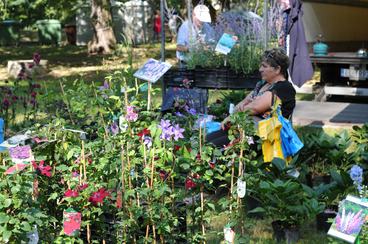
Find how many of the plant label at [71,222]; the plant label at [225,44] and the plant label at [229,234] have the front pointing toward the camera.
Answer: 3

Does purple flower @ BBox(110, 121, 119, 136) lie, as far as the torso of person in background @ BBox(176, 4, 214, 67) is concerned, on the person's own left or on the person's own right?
on the person's own right

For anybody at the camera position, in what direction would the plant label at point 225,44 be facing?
facing the viewer

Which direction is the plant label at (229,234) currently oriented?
toward the camera

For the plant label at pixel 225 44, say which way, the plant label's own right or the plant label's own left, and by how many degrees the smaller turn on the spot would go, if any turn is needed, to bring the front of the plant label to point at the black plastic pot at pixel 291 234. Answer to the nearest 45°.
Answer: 0° — it already faces it

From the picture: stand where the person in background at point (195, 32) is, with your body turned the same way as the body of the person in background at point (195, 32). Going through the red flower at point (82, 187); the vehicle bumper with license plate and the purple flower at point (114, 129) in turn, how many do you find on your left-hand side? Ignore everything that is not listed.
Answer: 1

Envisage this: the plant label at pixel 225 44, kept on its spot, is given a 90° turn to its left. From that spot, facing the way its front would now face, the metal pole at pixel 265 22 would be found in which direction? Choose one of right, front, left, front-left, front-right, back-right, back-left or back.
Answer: front-left

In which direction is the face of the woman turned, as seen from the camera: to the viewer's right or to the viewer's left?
to the viewer's left

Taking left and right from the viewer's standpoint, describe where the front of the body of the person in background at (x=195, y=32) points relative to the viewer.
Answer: facing the viewer and to the right of the viewer

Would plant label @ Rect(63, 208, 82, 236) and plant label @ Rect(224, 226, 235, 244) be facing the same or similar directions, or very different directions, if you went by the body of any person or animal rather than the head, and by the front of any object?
same or similar directions

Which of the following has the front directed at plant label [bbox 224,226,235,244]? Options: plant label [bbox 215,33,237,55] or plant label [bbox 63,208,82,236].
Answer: plant label [bbox 215,33,237,55]
